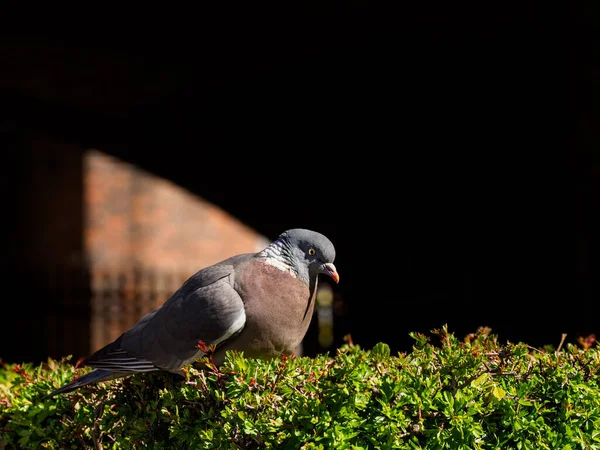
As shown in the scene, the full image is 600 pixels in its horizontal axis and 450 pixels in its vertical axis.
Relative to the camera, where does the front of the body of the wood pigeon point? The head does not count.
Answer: to the viewer's right
